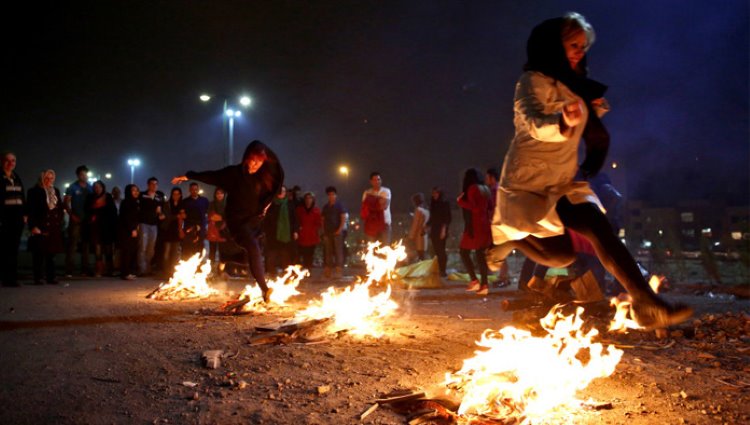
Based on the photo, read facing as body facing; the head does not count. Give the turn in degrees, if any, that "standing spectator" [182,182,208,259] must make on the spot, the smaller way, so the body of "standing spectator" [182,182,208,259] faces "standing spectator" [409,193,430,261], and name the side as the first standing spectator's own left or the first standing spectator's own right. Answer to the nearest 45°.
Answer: approximately 90° to the first standing spectator's own left

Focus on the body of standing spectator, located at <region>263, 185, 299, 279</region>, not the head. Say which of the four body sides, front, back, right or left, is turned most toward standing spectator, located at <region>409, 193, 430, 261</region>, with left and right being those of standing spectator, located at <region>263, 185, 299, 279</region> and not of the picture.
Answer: left

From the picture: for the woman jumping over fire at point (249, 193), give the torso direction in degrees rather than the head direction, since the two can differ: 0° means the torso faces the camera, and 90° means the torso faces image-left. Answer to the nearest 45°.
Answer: approximately 0°

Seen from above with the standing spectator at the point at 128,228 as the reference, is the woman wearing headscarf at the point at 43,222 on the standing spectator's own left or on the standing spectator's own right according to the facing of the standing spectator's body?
on the standing spectator's own right

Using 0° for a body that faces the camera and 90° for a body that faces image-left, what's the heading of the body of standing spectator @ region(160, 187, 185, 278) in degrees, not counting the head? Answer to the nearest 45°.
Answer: approximately 315°

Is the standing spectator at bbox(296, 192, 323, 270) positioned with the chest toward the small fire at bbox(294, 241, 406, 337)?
yes

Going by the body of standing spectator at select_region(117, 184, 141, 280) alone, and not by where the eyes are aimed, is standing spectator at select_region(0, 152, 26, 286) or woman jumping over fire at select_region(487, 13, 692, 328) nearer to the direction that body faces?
the woman jumping over fire
